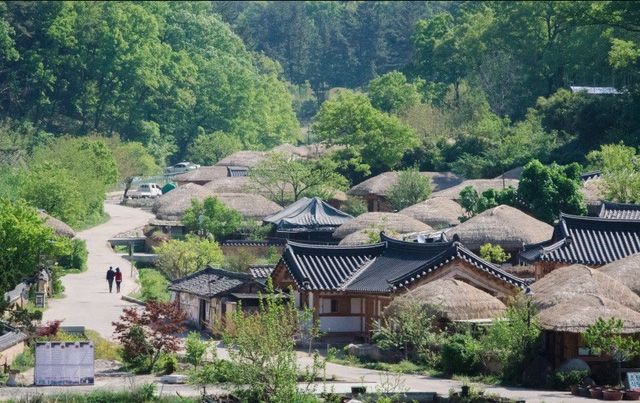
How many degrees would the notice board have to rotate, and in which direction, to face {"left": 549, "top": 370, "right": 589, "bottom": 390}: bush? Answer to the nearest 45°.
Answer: approximately 90° to its left

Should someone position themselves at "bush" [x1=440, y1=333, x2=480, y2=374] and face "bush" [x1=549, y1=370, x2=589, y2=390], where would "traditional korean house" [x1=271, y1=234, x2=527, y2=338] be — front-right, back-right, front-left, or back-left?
back-left

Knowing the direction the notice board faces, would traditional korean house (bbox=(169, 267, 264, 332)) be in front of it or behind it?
behind

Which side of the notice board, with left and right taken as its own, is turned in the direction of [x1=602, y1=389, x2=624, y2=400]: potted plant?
left

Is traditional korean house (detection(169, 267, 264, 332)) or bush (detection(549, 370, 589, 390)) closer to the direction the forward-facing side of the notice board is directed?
the bush

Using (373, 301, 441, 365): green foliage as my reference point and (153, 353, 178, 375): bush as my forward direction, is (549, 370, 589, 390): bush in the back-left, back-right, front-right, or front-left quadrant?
back-left

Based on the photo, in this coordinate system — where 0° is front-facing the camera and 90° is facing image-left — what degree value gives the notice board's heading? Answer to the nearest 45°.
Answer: approximately 0°

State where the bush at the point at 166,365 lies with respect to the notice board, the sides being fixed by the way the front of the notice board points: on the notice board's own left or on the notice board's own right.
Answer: on the notice board's own left

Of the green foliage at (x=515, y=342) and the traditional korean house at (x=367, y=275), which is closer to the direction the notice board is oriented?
the green foliage

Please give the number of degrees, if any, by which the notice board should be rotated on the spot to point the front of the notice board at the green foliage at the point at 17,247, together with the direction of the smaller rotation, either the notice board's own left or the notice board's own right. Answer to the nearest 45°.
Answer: approximately 180°
